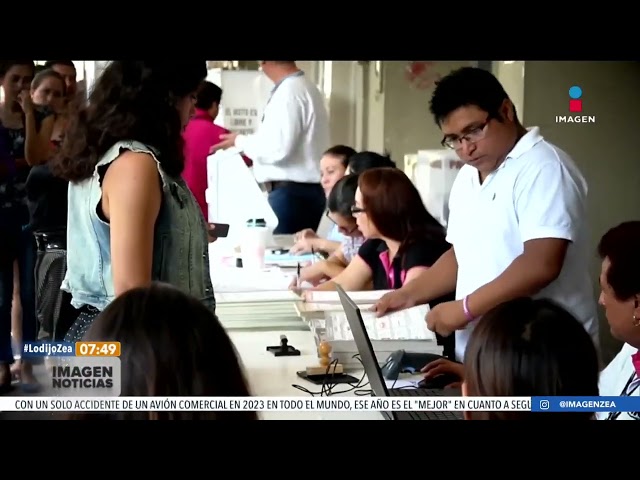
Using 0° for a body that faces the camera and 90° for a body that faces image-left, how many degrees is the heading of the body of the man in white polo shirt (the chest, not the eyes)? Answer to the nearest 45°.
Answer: approximately 45°

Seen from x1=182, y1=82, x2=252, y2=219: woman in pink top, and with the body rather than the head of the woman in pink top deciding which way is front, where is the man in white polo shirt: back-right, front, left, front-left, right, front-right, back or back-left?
front-right

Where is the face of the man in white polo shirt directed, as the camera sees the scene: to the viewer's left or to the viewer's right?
to the viewer's left

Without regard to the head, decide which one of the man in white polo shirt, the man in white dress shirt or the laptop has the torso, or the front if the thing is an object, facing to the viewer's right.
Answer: the laptop

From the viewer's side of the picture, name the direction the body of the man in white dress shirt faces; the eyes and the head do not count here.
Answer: to the viewer's left

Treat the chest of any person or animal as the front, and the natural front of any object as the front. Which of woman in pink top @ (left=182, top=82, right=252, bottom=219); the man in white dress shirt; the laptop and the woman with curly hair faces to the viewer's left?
the man in white dress shirt

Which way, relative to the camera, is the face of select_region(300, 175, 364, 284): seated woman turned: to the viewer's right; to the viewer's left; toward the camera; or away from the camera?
to the viewer's left

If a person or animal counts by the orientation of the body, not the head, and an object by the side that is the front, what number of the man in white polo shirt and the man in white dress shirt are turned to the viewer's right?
0

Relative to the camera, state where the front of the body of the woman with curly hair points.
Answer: to the viewer's right

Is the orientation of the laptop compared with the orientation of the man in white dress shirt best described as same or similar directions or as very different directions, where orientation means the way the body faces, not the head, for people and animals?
very different directions

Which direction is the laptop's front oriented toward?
to the viewer's right

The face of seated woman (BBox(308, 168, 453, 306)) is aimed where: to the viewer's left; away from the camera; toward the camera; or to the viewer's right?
to the viewer's left

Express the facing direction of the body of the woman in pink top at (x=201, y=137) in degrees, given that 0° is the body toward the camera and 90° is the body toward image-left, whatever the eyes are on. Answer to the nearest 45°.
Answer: approximately 225°
